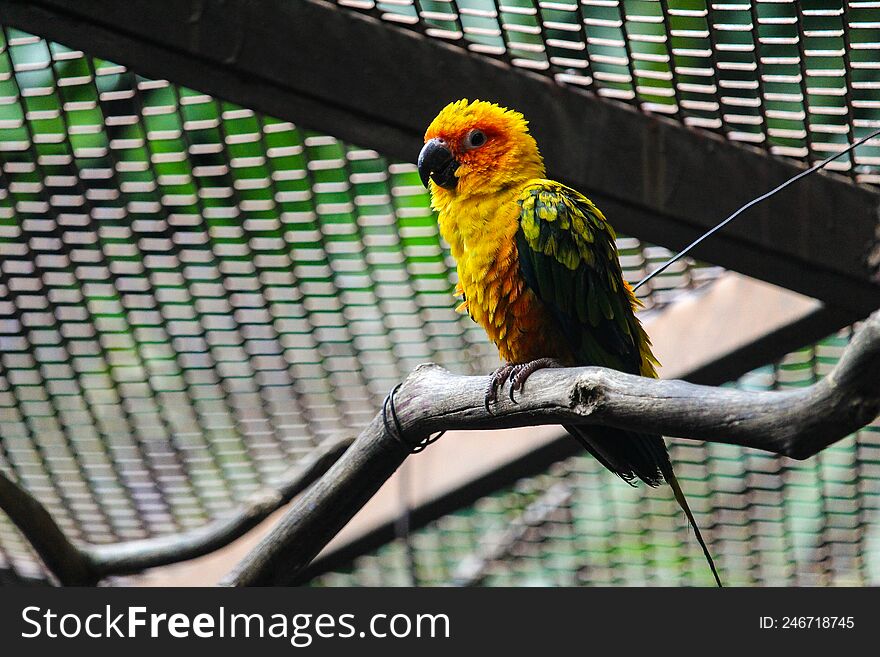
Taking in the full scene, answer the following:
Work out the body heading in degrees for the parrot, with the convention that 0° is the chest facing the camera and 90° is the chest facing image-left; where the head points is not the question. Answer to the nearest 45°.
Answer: approximately 45°
